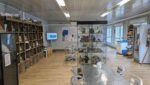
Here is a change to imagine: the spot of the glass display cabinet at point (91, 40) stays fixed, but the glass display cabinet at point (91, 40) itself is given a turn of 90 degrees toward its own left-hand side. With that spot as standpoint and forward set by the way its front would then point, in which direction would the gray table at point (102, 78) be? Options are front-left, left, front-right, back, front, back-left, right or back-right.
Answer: right

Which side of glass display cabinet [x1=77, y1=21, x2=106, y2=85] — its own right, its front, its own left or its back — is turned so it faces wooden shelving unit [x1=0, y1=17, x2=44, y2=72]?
right

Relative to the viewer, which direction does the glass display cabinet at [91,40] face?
toward the camera
